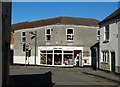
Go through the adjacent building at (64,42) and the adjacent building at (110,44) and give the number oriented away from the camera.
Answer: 0

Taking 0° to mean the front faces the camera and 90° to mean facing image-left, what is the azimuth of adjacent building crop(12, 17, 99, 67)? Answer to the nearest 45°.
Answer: approximately 0°

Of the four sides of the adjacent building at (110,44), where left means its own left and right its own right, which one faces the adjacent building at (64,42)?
right

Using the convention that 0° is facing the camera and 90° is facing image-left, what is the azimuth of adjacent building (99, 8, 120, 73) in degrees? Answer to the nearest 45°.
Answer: approximately 45°

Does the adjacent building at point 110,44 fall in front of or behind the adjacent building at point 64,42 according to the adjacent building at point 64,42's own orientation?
in front
